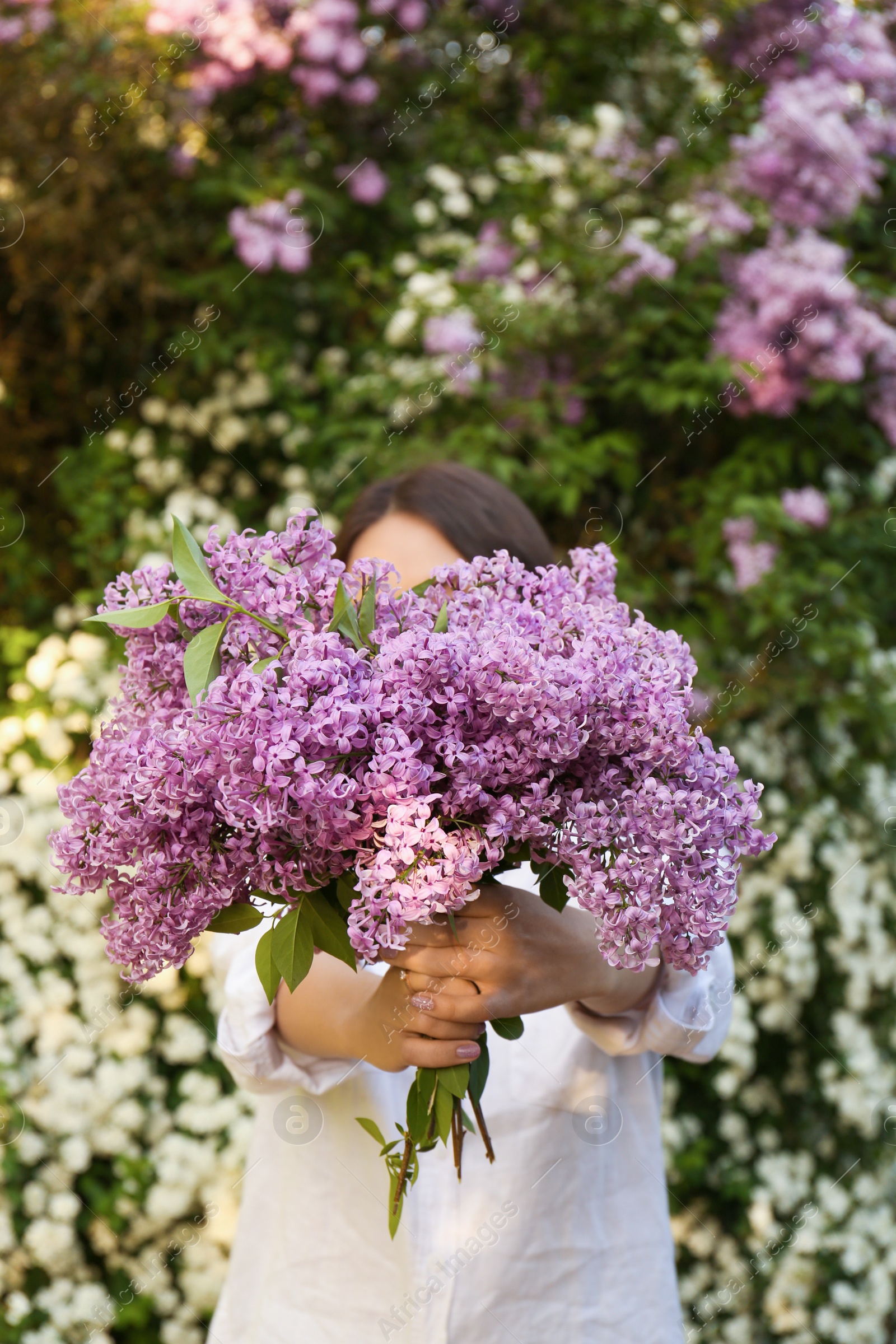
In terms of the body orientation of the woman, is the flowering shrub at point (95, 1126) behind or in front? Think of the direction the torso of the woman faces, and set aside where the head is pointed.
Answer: behind

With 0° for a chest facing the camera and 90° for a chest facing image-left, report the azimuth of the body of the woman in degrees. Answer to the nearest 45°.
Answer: approximately 0°
